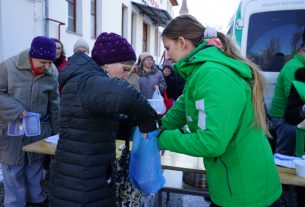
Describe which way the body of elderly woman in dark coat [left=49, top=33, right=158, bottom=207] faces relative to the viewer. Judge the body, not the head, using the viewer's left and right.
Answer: facing to the right of the viewer

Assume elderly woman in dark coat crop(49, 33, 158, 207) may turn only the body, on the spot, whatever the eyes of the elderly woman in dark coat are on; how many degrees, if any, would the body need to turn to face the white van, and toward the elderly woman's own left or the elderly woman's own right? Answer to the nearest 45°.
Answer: approximately 45° to the elderly woman's own left

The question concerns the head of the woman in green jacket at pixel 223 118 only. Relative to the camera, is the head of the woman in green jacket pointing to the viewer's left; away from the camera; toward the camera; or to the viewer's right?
to the viewer's left

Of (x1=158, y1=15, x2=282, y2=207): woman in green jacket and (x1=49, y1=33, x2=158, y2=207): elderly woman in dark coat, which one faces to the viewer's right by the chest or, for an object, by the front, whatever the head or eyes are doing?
the elderly woman in dark coat

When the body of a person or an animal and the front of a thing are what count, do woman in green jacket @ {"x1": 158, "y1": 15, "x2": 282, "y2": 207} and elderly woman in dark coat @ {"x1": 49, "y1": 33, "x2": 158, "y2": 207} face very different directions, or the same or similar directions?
very different directions

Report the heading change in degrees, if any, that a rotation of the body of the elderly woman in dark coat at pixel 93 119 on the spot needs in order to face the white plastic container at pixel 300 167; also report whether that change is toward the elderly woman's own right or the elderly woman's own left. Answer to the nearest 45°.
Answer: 0° — they already face it

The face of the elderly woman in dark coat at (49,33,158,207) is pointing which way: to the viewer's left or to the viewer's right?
to the viewer's right

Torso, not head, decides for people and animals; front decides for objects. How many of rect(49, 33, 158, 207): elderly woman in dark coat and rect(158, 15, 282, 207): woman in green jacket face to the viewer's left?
1

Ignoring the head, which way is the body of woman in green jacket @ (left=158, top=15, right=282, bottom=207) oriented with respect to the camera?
to the viewer's left

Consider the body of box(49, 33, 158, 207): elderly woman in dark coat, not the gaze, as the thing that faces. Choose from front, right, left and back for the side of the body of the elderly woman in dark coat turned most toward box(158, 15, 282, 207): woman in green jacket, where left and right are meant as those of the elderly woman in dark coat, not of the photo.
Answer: front

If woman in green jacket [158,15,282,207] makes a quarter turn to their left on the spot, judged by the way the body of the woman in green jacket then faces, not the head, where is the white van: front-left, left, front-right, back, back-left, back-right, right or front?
back

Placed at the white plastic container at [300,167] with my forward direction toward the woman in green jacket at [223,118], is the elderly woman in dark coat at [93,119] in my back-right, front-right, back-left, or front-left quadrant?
front-right

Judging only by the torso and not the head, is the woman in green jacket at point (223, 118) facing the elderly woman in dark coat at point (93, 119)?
yes
